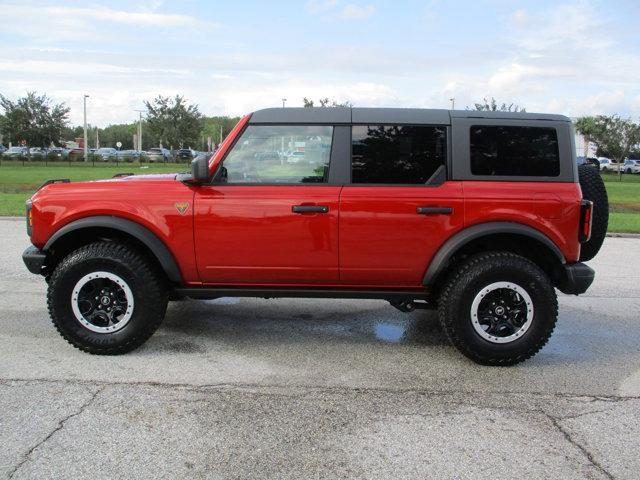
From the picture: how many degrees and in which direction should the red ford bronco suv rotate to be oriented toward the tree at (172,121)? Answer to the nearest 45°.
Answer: approximately 90° to its right

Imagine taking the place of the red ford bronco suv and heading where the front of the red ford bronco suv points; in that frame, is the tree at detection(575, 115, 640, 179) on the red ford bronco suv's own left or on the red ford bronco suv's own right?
on the red ford bronco suv's own right

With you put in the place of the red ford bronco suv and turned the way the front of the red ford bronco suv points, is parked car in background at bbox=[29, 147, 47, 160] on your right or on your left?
on your right

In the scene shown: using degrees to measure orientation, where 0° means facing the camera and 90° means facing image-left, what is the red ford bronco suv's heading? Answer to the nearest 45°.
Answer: approximately 90°
